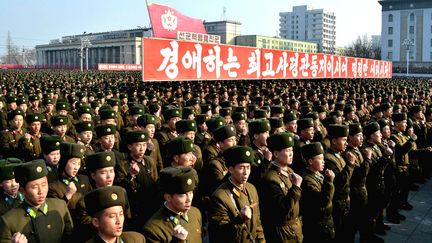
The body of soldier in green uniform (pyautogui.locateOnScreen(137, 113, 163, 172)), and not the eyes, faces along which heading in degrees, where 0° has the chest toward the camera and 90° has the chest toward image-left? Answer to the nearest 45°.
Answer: approximately 315°

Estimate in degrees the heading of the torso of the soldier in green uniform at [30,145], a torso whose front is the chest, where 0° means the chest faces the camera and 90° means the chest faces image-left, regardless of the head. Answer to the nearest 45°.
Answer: approximately 315°

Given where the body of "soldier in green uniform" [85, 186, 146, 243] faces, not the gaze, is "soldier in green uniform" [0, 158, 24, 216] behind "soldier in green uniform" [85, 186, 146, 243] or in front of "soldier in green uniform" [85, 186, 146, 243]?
behind

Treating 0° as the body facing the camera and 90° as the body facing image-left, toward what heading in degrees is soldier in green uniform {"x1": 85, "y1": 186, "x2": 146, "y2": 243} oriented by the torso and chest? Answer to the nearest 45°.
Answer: approximately 315°

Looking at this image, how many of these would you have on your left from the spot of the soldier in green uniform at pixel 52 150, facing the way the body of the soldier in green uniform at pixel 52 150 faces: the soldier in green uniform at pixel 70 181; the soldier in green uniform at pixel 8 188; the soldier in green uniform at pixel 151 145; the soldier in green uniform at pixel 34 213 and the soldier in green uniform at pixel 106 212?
1

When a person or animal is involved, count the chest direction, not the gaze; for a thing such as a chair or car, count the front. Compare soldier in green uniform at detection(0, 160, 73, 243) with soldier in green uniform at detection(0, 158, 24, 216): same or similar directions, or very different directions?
same or similar directions

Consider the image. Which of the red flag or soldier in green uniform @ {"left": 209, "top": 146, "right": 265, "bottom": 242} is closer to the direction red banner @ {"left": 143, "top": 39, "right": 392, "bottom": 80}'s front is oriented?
the soldier in green uniform

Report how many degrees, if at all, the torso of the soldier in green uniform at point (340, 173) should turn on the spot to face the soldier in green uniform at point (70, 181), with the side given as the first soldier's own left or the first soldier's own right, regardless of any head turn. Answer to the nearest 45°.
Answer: approximately 90° to the first soldier's own right

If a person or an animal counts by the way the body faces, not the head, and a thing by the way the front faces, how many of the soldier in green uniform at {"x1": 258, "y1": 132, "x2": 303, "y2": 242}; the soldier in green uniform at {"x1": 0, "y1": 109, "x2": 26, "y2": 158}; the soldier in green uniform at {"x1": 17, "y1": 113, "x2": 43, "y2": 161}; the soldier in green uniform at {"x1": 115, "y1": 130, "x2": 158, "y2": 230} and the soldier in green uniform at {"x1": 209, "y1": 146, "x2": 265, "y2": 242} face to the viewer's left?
0

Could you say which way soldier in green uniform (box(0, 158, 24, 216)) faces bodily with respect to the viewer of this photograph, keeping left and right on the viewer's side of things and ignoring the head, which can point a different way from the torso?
facing the viewer and to the right of the viewer

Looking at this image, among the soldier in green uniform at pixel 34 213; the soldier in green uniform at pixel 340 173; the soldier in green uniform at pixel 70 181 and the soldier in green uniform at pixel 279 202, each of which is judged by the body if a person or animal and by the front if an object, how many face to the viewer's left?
0

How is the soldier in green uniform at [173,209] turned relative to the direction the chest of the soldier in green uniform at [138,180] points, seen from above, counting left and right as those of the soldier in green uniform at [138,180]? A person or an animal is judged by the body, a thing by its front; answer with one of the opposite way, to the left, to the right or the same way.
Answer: the same way

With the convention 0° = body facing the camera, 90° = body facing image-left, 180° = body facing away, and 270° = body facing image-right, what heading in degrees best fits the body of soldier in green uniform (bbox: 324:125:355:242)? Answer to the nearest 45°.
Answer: approximately 315°
